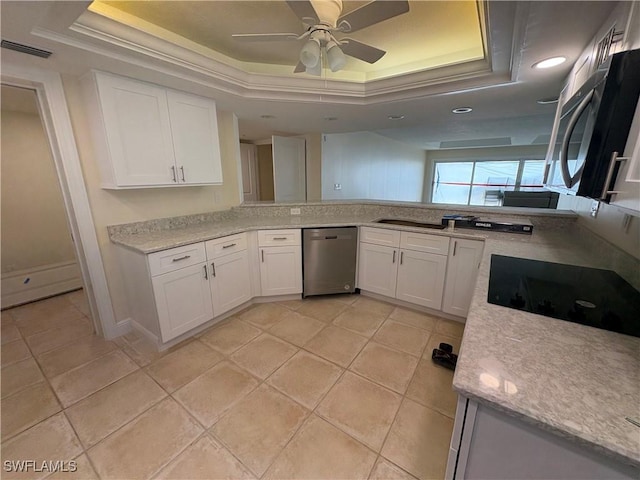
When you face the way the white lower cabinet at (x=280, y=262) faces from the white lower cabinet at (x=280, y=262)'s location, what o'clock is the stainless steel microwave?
The stainless steel microwave is roughly at 11 o'clock from the white lower cabinet.

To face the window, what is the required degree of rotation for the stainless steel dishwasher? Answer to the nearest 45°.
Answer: approximately 135° to its left

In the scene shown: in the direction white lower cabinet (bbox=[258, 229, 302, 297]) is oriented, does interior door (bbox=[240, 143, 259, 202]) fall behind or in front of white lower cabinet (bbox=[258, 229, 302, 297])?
behind

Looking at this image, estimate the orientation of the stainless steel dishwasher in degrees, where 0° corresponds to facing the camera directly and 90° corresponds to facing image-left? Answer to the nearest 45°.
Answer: approximately 0°

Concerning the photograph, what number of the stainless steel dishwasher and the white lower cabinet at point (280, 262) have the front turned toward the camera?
2

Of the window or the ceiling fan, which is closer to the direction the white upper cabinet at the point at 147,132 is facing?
the ceiling fan

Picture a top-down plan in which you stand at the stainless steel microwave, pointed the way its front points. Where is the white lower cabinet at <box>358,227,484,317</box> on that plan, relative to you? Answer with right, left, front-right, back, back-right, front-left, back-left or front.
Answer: right

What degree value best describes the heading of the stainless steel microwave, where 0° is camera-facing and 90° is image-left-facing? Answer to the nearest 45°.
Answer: approximately 45°

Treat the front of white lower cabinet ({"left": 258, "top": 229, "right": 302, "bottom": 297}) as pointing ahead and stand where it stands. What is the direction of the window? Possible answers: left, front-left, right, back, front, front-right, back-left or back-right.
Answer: back-left

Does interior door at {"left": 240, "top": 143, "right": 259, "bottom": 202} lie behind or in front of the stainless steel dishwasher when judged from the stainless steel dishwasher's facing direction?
behind
